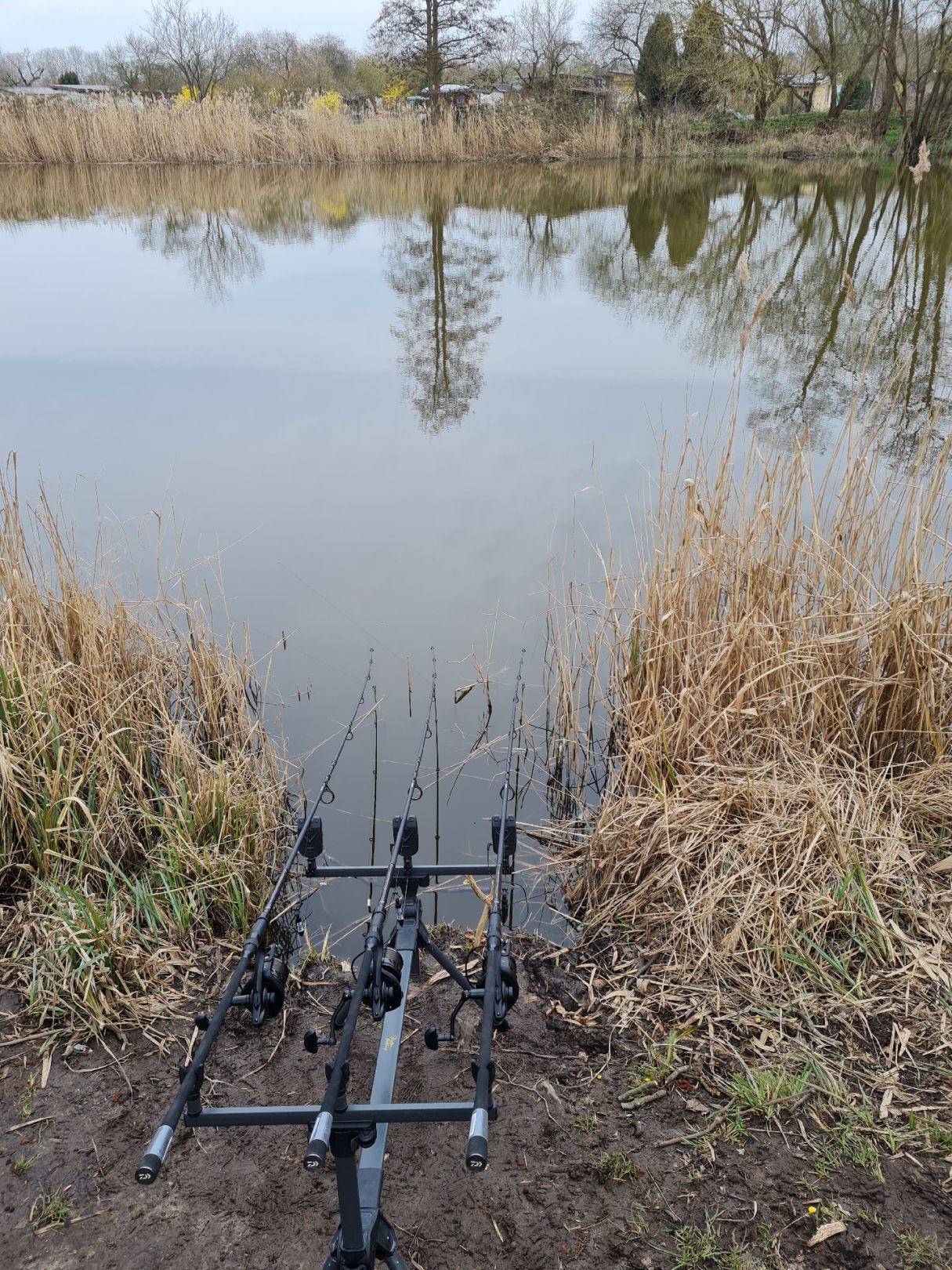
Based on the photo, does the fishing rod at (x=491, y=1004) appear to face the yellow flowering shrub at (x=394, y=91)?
yes

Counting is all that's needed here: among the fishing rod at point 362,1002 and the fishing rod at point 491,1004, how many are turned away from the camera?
2

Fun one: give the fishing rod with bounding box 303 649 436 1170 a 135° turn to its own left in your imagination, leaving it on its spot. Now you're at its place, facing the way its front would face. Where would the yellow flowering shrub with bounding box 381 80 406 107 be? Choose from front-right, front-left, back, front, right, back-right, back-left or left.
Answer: back-right

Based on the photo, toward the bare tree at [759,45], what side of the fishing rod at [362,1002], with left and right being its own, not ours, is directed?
front

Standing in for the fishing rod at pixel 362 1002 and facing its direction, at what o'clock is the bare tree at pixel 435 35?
The bare tree is roughly at 12 o'clock from the fishing rod.

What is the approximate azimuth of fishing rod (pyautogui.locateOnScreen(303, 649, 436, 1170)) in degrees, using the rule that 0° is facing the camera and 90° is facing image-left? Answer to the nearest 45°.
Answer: approximately 180°

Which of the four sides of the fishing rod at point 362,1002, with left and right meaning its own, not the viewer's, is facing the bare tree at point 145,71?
front

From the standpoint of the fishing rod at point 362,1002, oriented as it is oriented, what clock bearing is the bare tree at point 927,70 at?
The bare tree is roughly at 1 o'clock from the fishing rod.

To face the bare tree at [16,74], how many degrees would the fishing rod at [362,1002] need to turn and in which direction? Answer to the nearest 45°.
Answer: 0° — it already faces it

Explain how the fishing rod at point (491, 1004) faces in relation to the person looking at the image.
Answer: facing away from the viewer
